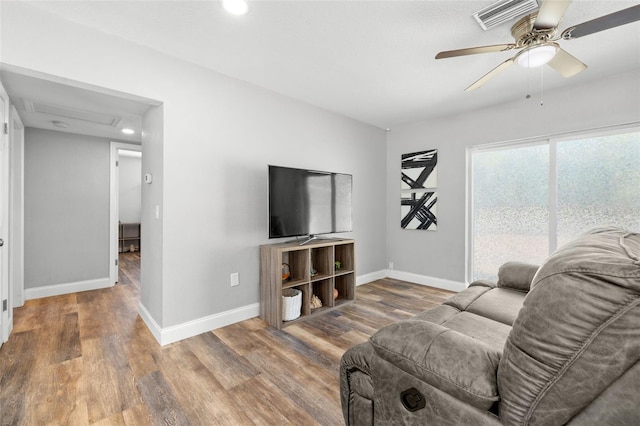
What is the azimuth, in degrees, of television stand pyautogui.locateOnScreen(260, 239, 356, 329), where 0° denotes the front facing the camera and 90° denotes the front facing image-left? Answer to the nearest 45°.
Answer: approximately 315°

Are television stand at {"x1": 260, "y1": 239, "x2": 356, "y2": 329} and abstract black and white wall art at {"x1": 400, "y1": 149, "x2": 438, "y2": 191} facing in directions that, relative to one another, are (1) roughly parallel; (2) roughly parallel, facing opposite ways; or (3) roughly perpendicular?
roughly perpendicular

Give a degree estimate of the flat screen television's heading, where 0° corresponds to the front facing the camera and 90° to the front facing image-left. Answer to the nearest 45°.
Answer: approximately 315°

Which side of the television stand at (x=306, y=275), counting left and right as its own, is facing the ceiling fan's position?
front

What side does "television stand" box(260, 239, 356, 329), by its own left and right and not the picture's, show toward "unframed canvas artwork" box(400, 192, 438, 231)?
left

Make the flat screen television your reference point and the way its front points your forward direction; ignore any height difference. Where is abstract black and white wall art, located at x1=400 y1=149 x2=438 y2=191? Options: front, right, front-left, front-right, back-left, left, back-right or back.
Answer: left

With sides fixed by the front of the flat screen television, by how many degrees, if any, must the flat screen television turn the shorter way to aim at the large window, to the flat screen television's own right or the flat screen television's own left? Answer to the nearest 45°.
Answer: approximately 45° to the flat screen television's own left

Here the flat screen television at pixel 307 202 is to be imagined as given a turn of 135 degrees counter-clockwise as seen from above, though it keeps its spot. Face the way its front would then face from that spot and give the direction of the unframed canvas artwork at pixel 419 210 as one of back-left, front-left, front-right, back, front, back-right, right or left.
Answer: front-right

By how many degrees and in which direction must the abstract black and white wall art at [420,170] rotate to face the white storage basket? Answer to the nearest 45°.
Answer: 0° — it already faces it

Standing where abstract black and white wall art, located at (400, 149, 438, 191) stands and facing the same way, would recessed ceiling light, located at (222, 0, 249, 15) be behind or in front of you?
in front

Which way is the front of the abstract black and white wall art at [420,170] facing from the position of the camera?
facing the viewer and to the left of the viewer

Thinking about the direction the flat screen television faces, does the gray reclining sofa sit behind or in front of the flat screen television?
in front

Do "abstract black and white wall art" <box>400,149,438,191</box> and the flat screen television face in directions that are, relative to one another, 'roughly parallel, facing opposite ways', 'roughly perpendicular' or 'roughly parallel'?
roughly perpendicular

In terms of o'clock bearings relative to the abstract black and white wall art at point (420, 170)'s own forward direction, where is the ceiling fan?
The ceiling fan is roughly at 10 o'clock from the abstract black and white wall art.

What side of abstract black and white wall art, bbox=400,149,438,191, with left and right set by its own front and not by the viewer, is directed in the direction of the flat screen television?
front

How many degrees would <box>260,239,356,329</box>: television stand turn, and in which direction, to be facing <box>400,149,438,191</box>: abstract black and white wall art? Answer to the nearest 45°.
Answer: approximately 90° to its left

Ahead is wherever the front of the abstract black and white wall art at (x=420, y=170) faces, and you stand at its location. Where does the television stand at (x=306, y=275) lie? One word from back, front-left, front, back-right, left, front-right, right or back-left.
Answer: front
